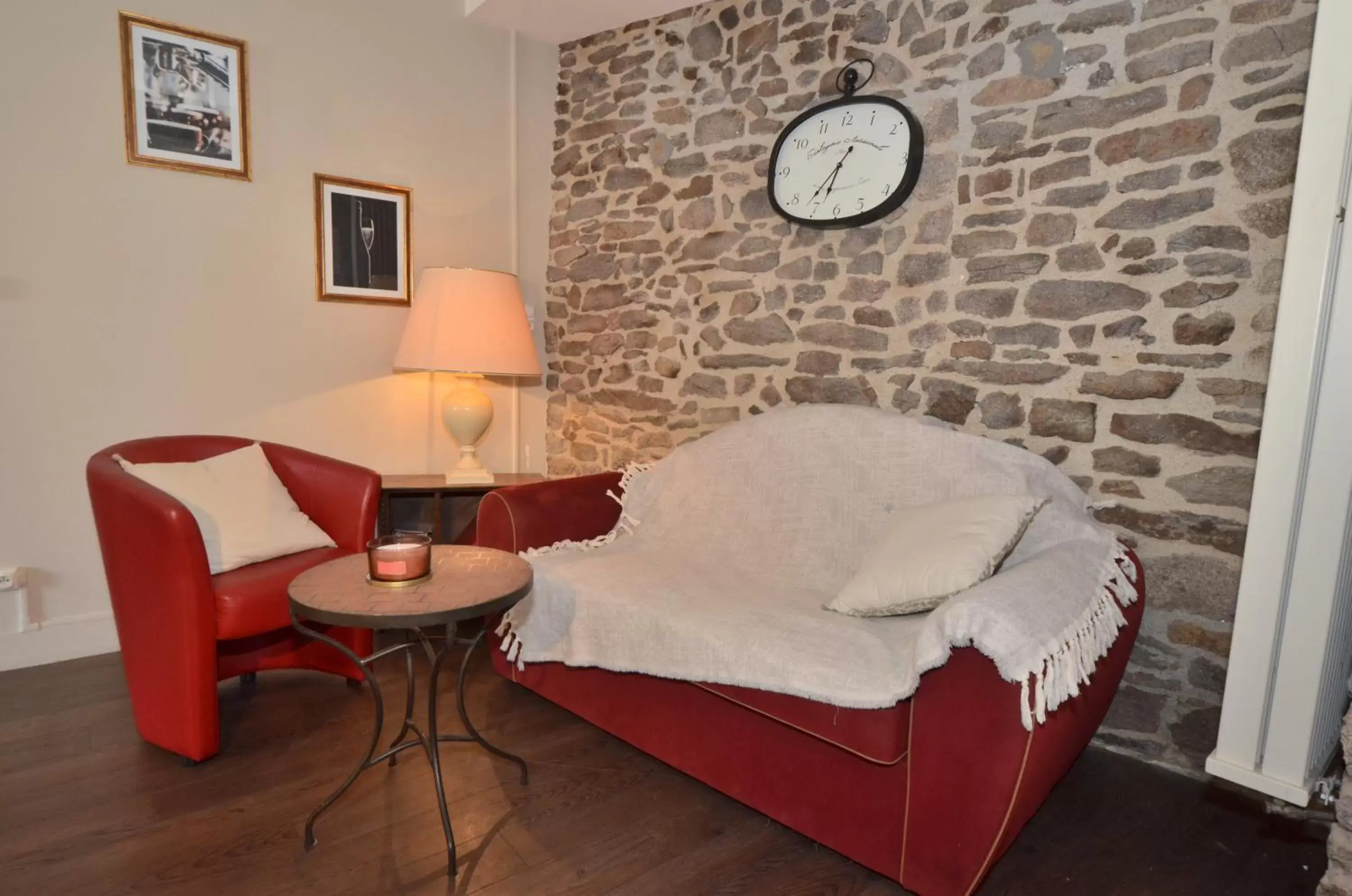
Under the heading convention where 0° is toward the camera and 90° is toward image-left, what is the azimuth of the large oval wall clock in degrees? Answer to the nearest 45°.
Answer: approximately 45°

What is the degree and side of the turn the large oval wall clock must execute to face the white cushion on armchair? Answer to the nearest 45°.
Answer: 0° — it already faces it

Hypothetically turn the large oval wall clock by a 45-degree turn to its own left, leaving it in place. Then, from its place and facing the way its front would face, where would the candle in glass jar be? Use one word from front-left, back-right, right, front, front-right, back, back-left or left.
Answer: front-right

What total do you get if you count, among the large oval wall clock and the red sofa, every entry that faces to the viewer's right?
0

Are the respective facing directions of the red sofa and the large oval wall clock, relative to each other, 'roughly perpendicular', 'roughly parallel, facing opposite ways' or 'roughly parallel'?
roughly parallel

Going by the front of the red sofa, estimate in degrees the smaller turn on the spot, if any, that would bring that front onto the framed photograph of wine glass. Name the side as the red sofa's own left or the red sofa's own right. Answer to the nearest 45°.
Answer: approximately 90° to the red sofa's own right

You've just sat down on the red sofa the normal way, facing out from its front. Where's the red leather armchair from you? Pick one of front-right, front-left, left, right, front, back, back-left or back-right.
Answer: front-right

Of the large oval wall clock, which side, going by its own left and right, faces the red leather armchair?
front

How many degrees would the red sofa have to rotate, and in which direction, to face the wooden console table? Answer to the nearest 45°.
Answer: approximately 90° to its right

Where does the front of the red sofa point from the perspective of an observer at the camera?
facing the viewer and to the left of the viewer

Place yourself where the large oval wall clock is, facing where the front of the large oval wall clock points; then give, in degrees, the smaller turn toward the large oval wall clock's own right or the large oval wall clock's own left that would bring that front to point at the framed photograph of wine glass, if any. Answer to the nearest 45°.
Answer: approximately 45° to the large oval wall clock's own right
